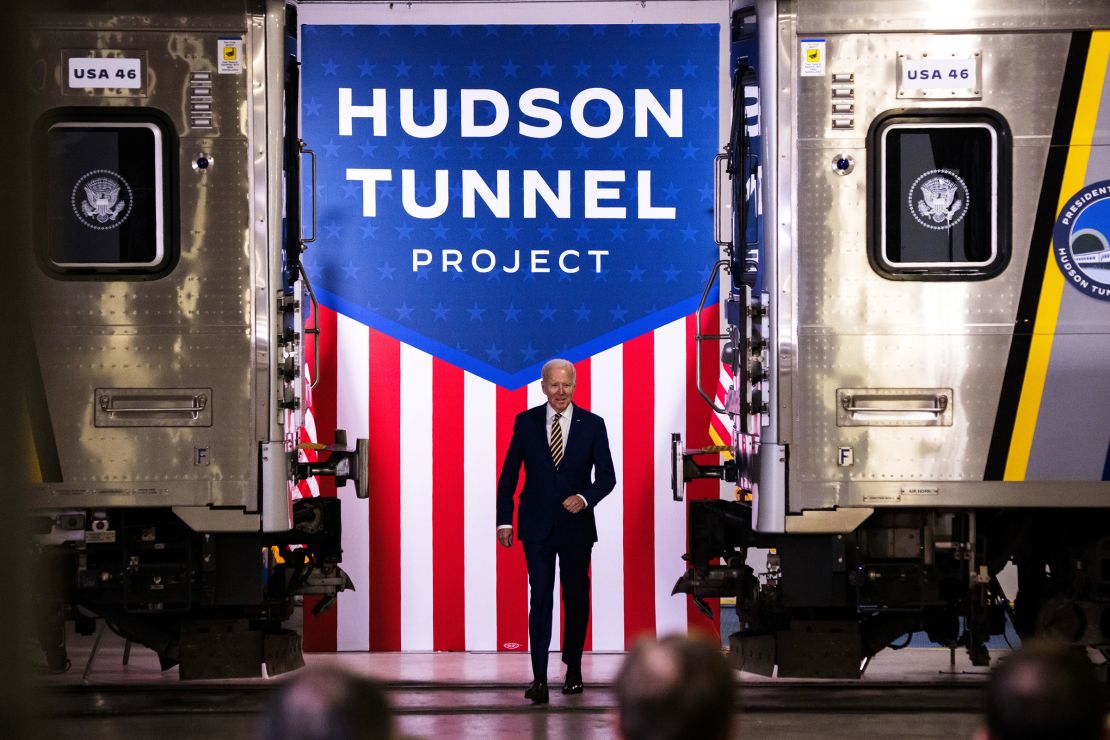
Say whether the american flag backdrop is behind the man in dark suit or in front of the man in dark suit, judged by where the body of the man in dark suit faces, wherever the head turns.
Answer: behind
